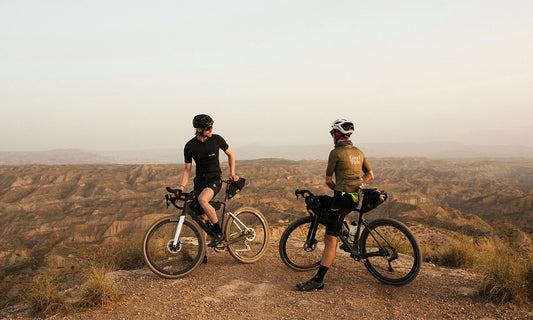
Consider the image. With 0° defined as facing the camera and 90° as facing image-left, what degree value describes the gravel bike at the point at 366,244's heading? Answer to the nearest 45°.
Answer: approximately 135°

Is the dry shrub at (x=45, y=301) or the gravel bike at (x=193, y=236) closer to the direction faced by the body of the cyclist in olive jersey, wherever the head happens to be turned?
the gravel bike

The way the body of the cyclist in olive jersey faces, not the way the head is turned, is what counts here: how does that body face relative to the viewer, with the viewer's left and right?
facing away from the viewer and to the left of the viewer

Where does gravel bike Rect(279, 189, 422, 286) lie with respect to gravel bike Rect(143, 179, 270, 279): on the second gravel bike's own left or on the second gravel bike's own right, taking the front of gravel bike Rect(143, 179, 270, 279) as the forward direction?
on the second gravel bike's own left

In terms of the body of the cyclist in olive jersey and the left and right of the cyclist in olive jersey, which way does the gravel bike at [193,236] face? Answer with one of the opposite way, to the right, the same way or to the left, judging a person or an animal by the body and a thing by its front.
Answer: to the left

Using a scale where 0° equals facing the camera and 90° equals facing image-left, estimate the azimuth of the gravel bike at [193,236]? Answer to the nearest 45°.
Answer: approximately 45°

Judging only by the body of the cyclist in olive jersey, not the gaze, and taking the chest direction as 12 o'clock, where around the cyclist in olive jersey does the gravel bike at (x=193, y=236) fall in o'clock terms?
The gravel bike is roughly at 11 o'clock from the cyclist in olive jersey.
